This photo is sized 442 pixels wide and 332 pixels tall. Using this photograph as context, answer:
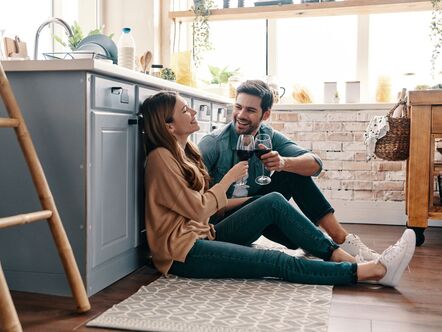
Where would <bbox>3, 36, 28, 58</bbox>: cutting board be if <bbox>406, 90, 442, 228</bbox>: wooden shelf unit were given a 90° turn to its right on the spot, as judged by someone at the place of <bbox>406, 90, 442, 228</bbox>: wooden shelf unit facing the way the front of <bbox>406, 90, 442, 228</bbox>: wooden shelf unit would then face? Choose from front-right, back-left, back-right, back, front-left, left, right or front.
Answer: front-left

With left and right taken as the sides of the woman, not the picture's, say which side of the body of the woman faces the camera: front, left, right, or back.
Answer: right

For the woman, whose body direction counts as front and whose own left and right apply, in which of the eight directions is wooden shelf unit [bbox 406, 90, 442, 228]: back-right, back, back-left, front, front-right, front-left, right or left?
front-left

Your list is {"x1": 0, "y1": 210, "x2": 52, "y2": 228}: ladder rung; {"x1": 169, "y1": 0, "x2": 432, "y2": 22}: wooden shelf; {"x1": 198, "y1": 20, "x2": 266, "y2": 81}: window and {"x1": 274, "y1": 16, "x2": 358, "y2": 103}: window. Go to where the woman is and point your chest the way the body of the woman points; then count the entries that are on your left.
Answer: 3

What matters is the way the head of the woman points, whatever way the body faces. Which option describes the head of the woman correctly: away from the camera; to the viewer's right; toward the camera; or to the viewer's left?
to the viewer's right

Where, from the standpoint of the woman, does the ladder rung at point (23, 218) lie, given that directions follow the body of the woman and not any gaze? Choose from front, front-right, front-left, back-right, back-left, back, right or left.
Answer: back-right

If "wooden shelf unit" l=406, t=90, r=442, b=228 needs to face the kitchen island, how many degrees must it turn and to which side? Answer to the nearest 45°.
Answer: approximately 45° to its right

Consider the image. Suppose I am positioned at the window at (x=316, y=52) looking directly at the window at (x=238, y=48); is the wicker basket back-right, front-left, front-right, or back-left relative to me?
back-left

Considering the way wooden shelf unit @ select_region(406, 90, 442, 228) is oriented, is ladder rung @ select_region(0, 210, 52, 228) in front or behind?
in front

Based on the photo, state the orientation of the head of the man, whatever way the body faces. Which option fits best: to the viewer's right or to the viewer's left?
to the viewer's left

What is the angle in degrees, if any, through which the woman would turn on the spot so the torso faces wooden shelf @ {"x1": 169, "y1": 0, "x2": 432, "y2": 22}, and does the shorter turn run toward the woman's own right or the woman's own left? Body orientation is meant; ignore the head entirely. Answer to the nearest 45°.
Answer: approximately 90° to the woman's own left

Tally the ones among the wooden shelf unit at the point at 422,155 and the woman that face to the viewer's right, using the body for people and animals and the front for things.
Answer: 1

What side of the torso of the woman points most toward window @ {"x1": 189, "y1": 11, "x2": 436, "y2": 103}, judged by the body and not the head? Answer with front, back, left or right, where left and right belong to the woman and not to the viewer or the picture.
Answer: left

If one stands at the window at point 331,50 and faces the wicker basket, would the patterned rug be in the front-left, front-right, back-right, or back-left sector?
front-right
